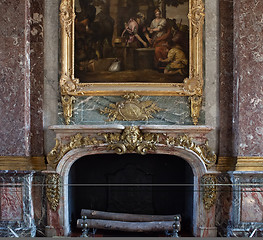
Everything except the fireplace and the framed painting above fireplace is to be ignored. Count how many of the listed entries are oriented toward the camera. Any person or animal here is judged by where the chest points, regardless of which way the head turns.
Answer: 2

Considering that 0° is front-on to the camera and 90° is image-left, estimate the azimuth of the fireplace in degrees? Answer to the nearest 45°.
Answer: approximately 0°

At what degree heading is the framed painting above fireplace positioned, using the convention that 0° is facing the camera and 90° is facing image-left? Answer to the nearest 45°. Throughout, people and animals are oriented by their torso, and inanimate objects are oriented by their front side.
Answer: approximately 0°
